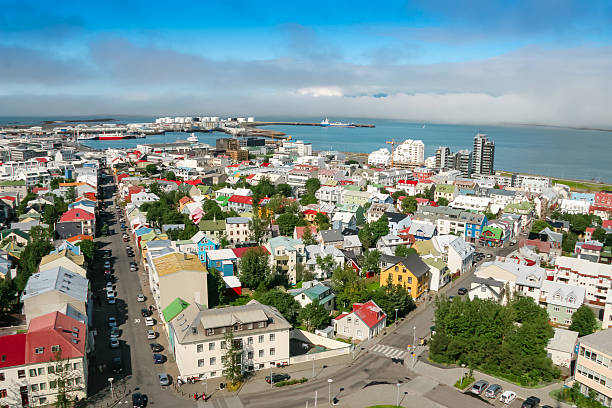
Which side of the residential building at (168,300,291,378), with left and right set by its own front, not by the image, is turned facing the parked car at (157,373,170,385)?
right

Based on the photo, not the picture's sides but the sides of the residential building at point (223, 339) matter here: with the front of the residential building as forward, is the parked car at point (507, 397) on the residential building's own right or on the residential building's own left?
on the residential building's own left

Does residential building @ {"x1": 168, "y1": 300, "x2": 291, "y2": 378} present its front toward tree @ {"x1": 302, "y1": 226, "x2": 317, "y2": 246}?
no

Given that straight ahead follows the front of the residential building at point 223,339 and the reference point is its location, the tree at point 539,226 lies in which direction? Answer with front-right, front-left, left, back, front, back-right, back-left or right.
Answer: back-left

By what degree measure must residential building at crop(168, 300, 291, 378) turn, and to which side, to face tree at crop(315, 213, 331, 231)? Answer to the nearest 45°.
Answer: approximately 180°

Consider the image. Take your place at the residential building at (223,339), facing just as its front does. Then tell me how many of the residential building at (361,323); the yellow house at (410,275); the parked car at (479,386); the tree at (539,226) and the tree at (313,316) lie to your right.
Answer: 0

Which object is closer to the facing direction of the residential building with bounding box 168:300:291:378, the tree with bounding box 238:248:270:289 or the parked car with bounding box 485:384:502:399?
the parked car

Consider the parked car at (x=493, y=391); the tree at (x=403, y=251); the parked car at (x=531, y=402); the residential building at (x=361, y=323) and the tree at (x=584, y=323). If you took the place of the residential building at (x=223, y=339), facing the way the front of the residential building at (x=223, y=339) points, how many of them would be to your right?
0

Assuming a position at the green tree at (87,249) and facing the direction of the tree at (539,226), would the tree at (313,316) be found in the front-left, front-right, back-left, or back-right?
front-right

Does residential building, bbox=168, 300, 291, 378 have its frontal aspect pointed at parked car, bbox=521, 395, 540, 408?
no

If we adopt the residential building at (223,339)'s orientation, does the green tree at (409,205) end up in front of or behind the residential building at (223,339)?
behind

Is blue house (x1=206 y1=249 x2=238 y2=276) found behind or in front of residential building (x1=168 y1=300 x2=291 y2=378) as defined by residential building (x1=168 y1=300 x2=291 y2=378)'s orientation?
behind

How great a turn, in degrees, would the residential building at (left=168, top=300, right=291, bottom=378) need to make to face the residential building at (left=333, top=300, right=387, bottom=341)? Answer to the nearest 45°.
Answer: approximately 135° to its left

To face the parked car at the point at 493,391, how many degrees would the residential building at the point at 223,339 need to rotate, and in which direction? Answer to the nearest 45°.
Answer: approximately 90° to its left

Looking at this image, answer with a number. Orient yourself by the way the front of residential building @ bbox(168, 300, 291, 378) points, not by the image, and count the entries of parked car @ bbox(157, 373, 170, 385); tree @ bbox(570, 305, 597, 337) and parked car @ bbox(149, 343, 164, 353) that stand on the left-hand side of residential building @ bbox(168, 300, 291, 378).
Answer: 1

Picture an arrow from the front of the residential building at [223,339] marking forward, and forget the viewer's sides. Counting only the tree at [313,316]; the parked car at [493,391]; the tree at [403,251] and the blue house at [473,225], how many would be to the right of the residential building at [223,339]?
0

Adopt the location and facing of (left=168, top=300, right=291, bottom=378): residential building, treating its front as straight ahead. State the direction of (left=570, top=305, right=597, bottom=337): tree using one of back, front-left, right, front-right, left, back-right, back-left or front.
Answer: left

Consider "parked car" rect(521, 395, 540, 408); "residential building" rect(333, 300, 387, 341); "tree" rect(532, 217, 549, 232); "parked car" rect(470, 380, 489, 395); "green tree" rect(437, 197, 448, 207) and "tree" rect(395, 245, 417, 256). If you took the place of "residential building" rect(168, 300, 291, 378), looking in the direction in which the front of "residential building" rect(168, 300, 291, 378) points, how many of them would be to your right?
0

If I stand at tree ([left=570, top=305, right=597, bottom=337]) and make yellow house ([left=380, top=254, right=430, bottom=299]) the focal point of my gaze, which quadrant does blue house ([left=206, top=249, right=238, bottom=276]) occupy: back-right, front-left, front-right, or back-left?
front-left

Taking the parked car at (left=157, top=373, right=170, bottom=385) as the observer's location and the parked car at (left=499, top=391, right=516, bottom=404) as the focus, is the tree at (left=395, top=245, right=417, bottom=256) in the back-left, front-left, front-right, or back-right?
front-left

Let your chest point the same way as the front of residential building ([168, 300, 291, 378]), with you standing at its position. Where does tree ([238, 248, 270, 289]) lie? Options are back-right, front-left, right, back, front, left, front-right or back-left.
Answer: back

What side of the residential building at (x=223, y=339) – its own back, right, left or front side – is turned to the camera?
front

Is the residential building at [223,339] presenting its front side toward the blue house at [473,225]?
no
